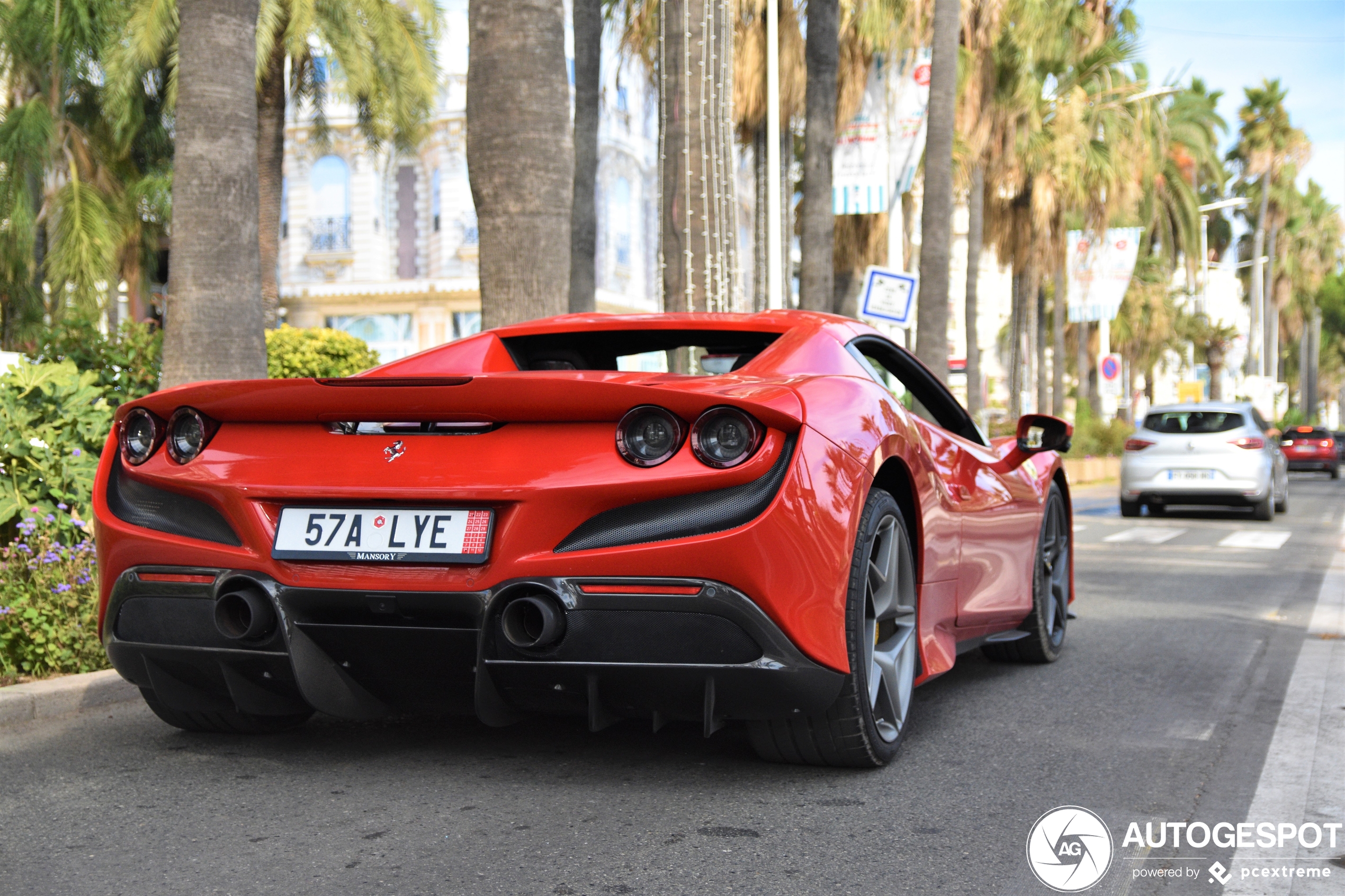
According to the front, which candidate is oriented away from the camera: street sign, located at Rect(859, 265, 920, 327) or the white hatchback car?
the white hatchback car

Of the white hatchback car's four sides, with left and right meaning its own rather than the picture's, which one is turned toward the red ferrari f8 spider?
back

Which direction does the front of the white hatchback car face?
away from the camera

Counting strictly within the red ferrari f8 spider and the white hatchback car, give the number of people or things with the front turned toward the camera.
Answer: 0

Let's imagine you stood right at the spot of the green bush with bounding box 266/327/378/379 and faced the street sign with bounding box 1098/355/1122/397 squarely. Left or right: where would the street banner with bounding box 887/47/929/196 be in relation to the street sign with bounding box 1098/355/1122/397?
right

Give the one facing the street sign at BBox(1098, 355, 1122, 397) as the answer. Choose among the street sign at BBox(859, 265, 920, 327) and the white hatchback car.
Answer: the white hatchback car

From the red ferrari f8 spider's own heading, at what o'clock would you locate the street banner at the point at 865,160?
The street banner is roughly at 11 o'clock from the red ferrari f8 spider.

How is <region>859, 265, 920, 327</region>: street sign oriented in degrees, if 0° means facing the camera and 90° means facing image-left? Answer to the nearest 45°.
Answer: approximately 0°

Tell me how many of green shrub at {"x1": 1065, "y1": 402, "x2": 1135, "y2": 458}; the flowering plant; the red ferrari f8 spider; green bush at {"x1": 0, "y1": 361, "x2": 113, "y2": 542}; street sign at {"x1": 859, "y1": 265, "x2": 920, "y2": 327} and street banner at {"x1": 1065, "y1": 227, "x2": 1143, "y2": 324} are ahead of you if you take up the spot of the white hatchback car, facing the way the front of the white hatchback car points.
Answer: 2

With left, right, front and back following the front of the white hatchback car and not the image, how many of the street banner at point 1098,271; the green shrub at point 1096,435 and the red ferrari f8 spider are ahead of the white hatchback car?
2

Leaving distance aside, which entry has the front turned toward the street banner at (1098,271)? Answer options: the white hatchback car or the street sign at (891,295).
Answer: the white hatchback car

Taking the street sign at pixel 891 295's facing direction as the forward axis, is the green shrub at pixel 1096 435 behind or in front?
behind

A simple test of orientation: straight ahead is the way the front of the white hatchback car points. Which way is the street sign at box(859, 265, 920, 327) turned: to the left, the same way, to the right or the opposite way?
the opposite way

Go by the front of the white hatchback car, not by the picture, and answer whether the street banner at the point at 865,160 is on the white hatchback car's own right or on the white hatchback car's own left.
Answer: on the white hatchback car's own left

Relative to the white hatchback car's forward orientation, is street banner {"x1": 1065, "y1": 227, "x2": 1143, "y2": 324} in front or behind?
in front

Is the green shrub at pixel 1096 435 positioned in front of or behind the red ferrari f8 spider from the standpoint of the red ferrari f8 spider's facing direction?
in front

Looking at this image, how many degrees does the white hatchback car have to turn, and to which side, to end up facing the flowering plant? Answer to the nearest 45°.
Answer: approximately 180°
